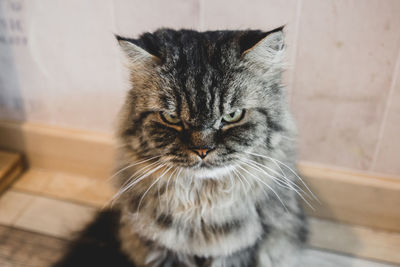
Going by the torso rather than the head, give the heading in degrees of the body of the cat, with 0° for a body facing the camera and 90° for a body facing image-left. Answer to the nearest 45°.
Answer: approximately 0°
